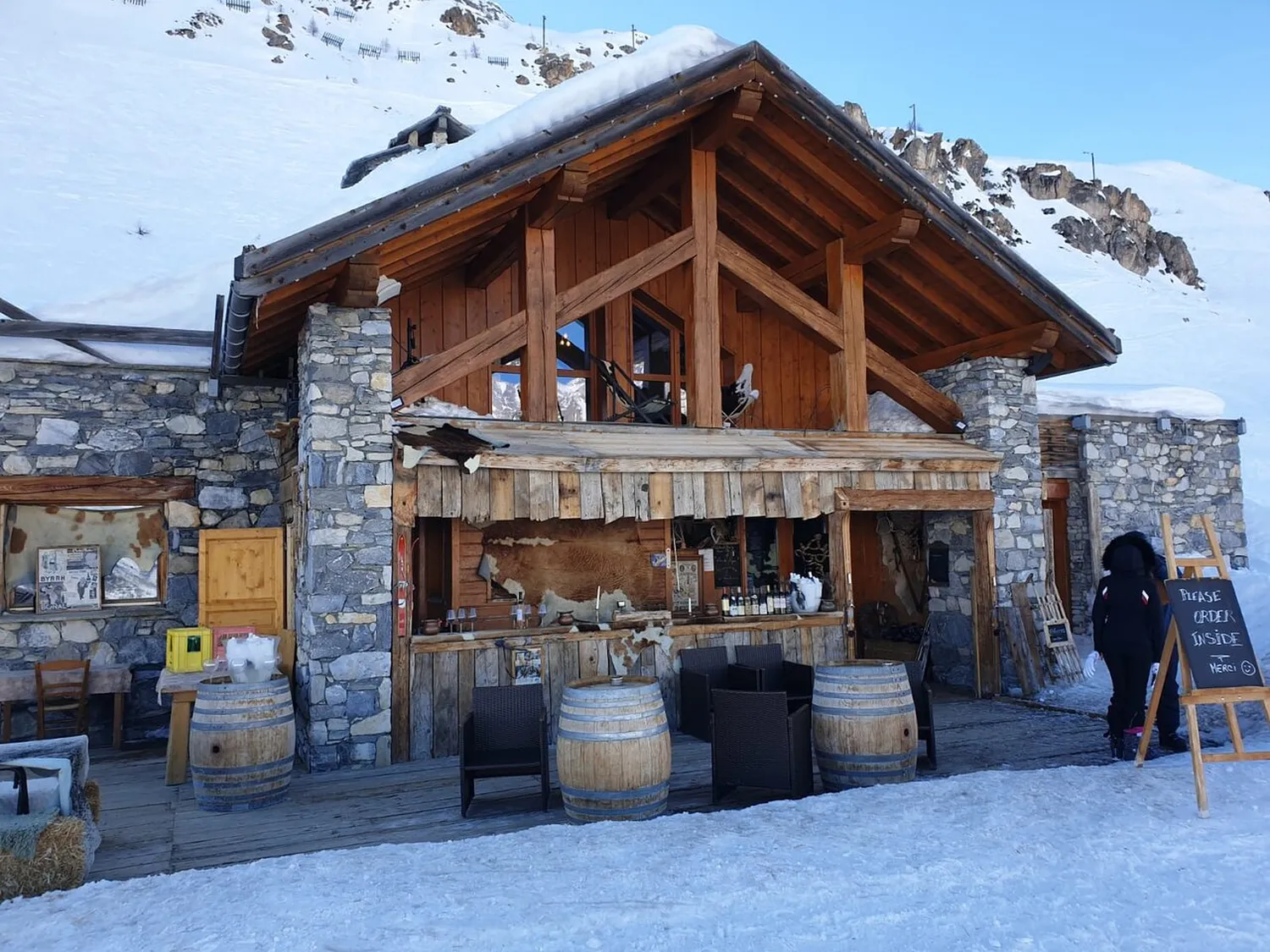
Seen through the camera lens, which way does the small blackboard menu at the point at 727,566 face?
facing the viewer

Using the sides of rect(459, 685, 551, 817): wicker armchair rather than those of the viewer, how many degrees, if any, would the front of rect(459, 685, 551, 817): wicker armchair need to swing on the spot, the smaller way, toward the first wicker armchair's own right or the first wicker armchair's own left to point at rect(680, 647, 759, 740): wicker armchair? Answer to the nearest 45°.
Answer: approximately 135° to the first wicker armchair's own left

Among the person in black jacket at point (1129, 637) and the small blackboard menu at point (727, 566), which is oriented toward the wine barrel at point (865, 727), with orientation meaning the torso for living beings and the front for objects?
the small blackboard menu

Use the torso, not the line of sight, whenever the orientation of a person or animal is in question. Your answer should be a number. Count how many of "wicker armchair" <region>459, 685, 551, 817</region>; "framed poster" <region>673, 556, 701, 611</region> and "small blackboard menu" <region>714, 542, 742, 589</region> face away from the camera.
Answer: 0

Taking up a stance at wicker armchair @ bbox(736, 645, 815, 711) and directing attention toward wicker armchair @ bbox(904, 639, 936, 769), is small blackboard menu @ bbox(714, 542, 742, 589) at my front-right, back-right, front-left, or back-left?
back-left

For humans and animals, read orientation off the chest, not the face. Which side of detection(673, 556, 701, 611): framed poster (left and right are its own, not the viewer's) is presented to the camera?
front

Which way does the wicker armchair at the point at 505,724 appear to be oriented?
toward the camera

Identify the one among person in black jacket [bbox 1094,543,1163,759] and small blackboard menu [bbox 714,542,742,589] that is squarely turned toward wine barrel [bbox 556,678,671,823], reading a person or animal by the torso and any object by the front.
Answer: the small blackboard menu

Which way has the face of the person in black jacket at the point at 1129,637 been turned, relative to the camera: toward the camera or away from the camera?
away from the camera

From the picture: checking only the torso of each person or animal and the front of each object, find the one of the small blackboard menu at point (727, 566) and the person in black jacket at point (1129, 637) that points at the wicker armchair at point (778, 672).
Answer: the small blackboard menu

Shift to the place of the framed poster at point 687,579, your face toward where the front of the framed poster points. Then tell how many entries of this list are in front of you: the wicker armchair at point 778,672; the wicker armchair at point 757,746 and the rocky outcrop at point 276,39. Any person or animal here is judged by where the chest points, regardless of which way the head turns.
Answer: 2

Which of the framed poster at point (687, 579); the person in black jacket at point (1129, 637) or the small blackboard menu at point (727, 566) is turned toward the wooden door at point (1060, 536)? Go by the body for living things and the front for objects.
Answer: the person in black jacket

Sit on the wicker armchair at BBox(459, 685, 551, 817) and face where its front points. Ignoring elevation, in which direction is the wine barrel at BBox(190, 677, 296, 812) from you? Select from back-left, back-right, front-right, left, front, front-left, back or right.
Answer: right

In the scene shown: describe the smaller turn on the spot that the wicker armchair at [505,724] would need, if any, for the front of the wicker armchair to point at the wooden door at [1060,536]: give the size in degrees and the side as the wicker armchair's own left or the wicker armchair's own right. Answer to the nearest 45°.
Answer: approximately 135° to the wicker armchair's own left
